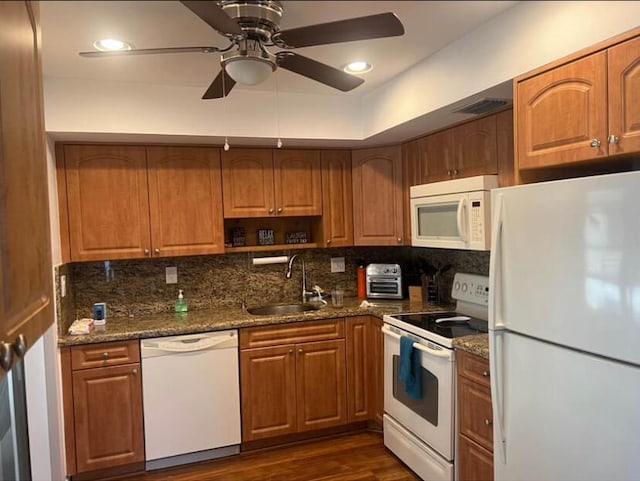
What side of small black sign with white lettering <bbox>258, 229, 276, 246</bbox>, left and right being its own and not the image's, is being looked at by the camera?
front

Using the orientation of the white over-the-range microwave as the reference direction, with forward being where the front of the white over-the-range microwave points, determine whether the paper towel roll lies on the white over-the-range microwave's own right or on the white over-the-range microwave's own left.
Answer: on the white over-the-range microwave's own right

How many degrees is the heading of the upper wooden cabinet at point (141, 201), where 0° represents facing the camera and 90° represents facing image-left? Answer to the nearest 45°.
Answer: approximately 0°

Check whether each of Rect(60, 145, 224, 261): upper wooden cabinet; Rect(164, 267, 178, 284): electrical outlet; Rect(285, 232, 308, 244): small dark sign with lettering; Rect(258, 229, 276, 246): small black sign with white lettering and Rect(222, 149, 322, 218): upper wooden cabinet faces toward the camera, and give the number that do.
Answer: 5

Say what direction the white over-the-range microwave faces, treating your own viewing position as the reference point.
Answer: facing the viewer and to the left of the viewer

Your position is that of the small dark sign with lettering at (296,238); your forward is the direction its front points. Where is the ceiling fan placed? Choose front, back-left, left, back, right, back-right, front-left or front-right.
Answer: front

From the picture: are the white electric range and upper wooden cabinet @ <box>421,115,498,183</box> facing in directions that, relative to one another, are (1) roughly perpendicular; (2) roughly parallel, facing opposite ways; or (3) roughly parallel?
roughly parallel

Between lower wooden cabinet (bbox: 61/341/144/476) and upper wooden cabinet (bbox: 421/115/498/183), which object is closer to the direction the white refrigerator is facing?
the lower wooden cabinet
